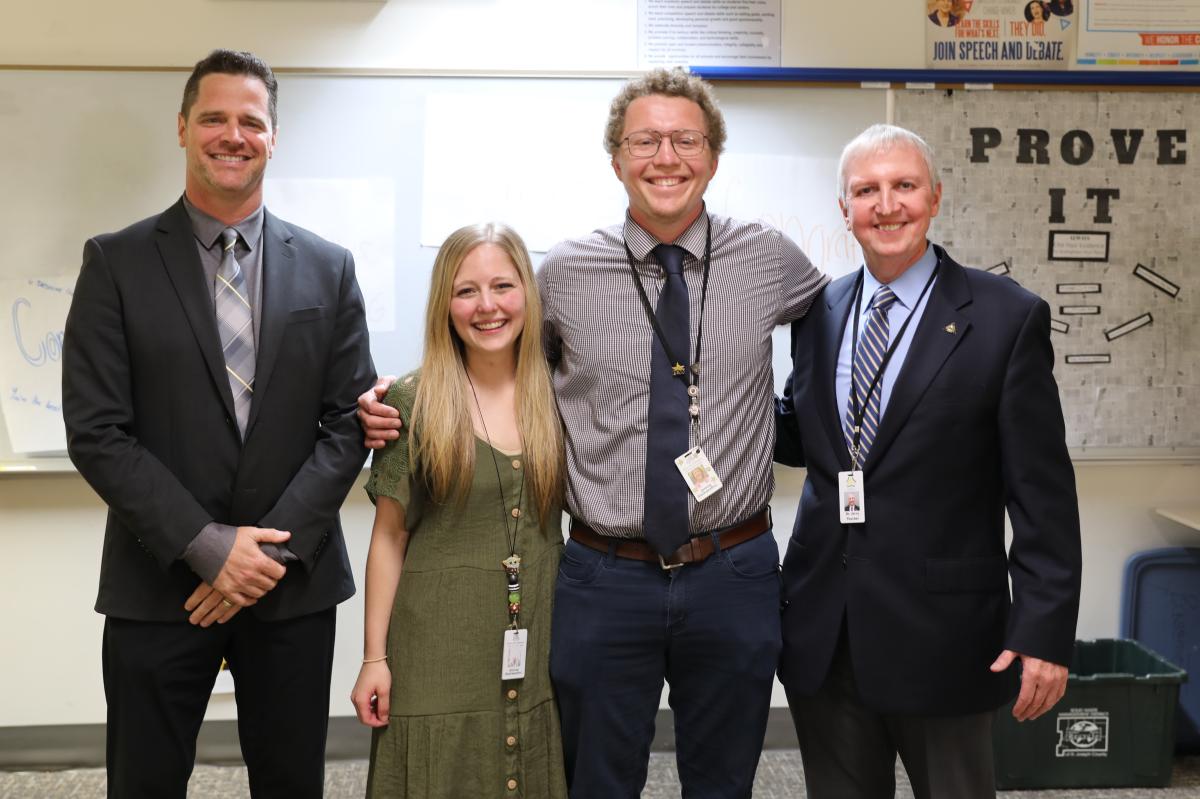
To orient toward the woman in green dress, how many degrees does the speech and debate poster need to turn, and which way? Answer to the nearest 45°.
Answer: approximately 45° to its right

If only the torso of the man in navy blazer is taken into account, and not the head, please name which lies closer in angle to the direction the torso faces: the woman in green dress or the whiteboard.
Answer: the woman in green dress

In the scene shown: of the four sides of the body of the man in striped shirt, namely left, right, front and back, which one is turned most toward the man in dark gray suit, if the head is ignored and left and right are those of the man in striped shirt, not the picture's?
right

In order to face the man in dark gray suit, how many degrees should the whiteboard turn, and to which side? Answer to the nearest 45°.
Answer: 0° — it already faces them

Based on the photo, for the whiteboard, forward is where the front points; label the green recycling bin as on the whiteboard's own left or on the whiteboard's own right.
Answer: on the whiteboard's own left

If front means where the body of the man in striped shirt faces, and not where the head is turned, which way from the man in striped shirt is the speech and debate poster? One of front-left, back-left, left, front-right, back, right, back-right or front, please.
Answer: back-left
